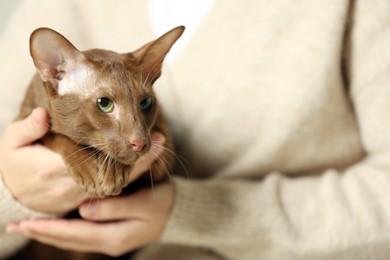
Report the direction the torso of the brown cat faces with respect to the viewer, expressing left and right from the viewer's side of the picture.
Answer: facing the viewer and to the right of the viewer
